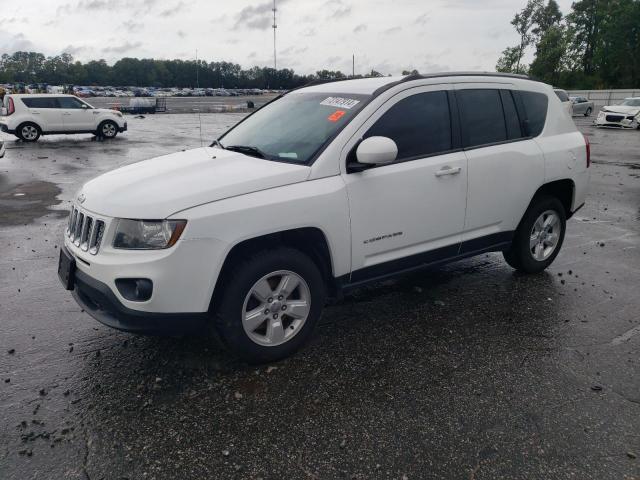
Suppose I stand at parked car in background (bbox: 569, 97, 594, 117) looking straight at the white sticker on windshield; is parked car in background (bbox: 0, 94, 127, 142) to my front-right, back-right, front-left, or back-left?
front-right

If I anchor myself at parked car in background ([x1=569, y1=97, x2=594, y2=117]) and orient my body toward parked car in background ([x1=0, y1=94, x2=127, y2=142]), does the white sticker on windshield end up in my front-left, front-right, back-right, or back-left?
front-left

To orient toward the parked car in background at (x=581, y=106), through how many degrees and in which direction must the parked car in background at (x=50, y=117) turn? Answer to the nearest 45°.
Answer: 0° — it already faces it

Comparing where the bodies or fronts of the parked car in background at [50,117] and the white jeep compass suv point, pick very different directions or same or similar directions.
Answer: very different directions

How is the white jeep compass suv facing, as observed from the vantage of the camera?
facing the viewer and to the left of the viewer

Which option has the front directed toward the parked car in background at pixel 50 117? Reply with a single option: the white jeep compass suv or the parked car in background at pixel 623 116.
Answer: the parked car in background at pixel 623 116

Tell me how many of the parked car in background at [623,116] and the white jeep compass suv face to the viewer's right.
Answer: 0

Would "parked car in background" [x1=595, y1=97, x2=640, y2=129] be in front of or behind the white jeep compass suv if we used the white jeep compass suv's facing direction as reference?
behind

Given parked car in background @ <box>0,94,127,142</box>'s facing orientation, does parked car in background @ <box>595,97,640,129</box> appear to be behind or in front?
in front

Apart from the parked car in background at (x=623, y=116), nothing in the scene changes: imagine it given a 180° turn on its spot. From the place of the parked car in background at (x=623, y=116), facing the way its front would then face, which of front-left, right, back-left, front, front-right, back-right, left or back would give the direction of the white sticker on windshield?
back-right

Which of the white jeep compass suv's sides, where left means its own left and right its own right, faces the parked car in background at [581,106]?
back

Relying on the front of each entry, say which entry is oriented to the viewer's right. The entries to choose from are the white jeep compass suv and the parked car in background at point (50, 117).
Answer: the parked car in background

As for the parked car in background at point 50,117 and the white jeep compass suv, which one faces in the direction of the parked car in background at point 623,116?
the parked car in background at point 50,117

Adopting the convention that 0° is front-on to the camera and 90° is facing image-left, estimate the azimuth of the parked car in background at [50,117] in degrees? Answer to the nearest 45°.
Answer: approximately 270°

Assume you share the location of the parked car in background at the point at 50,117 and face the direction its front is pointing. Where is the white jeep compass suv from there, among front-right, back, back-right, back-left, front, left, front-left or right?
right
